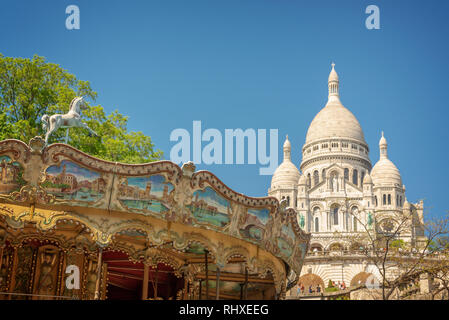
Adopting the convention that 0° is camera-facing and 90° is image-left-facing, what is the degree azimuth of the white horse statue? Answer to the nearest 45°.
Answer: approximately 270°
